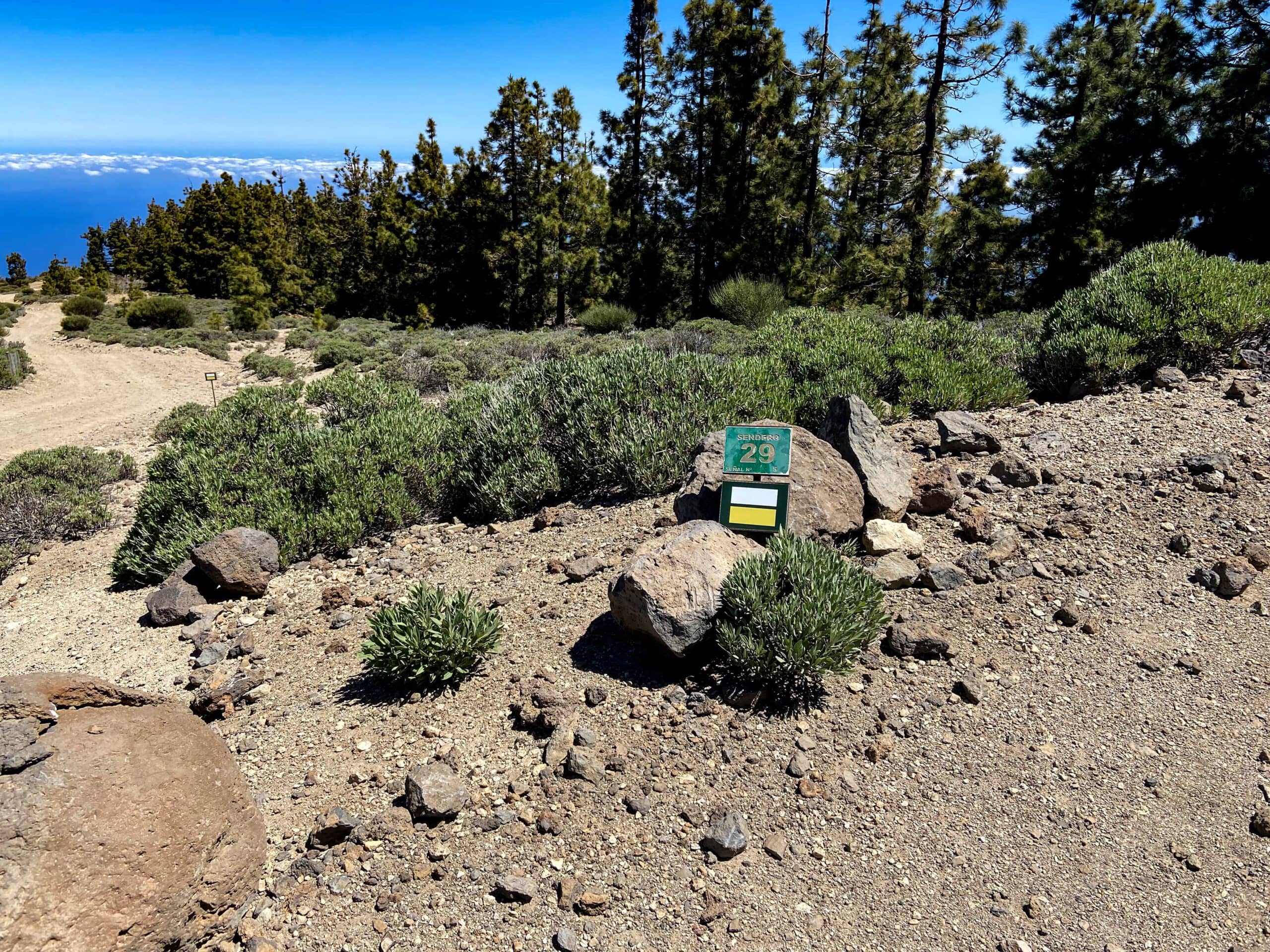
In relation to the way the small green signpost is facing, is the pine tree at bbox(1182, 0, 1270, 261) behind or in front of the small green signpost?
behind

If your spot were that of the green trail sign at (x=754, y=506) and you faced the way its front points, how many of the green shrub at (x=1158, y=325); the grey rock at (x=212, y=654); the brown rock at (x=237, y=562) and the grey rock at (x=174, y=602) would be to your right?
3

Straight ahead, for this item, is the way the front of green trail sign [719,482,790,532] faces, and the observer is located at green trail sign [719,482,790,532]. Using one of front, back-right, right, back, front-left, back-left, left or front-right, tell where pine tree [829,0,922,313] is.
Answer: back

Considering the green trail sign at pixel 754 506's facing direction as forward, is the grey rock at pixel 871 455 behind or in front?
behind

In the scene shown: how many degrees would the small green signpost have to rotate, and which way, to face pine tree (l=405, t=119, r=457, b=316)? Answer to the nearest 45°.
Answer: approximately 135° to its right

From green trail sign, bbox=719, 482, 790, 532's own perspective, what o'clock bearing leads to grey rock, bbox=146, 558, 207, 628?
The grey rock is roughly at 3 o'clock from the green trail sign.

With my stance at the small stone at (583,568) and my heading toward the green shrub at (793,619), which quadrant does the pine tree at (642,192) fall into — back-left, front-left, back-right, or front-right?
back-left

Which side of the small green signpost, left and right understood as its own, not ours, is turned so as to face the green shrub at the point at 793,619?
front

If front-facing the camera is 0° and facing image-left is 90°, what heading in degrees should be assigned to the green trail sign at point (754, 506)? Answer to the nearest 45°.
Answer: approximately 0°

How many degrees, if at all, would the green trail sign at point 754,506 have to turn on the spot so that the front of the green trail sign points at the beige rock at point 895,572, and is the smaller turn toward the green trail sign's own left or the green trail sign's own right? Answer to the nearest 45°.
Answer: approximately 90° to the green trail sign's own left

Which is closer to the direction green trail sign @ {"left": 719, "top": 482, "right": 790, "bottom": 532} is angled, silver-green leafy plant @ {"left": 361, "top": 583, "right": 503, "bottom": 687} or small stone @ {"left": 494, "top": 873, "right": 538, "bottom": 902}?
the small stone

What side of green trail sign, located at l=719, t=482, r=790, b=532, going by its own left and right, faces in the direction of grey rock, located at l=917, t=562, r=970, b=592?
left
